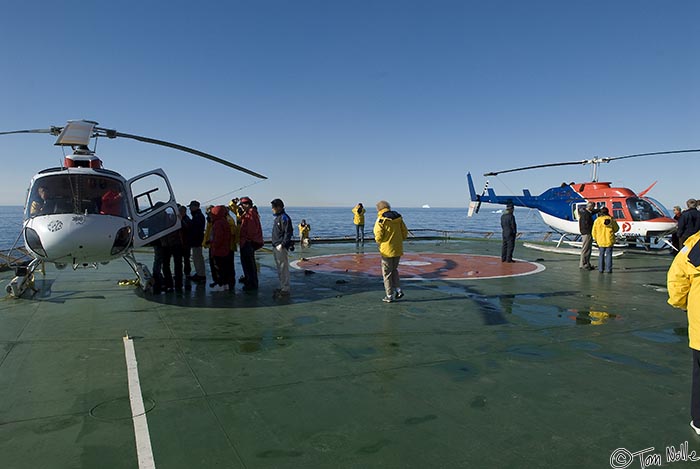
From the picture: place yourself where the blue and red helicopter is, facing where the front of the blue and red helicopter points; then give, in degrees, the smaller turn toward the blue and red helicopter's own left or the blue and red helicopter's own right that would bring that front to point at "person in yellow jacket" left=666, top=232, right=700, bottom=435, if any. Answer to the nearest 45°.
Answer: approximately 45° to the blue and red helicopter's own right

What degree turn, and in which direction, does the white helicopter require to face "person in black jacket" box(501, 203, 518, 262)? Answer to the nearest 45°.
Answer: approximately 90° to its left

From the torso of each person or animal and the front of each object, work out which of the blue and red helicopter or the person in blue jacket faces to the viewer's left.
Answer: the person in blue jacket

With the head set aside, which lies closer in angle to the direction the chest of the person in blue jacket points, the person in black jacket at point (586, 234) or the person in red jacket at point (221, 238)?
the person in red jacket

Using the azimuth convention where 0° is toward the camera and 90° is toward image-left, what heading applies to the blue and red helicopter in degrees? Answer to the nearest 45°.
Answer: approximately 315°

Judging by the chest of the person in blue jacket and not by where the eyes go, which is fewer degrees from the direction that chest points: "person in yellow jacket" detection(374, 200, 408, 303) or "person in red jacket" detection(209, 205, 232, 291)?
the person in red jacket

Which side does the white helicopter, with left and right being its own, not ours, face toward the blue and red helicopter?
left

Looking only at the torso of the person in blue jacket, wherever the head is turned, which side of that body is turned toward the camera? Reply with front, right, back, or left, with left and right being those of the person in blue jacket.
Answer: left

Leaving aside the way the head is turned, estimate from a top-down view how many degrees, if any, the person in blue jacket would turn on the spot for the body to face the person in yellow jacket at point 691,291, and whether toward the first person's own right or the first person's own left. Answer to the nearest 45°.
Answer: approximately 135° to the first person's own left

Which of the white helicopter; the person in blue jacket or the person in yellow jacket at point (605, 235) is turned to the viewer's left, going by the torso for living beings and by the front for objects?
the person in blue jacket
